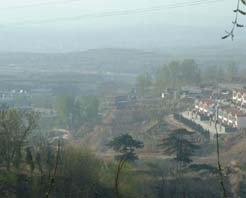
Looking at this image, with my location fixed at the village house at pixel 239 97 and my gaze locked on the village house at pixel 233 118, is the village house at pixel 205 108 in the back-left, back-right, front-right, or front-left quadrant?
front-right

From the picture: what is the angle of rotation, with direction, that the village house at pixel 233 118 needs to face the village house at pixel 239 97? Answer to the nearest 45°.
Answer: approximately 135° to its right

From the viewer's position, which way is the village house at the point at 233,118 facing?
facing the viewer and to the left of the viewer

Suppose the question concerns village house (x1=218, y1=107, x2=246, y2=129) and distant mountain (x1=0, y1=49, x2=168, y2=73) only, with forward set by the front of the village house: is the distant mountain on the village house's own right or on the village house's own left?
on the village house's own right

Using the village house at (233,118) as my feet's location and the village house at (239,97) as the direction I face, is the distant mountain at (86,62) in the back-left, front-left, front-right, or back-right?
front-left

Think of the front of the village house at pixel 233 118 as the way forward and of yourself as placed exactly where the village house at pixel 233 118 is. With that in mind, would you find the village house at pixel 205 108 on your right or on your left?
on your right

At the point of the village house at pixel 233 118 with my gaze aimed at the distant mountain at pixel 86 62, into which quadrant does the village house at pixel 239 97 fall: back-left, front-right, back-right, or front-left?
front-right
